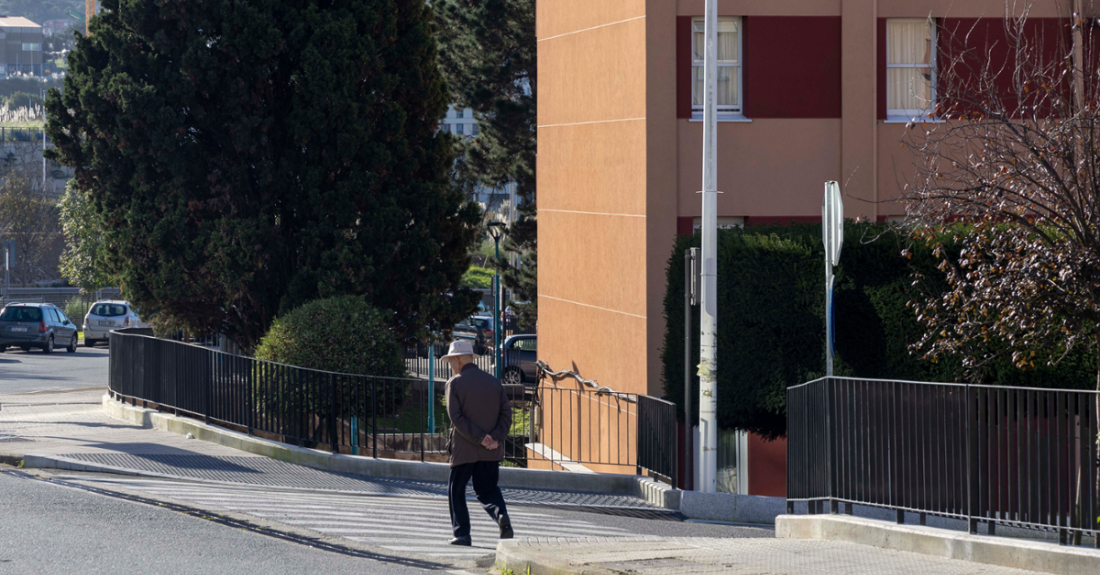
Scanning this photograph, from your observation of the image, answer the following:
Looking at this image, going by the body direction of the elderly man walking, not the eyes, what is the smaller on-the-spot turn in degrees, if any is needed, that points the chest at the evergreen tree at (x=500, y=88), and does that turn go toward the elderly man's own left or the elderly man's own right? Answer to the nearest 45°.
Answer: approximately 45° to the elderly man's own right

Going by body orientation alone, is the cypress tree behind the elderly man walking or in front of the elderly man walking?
in front

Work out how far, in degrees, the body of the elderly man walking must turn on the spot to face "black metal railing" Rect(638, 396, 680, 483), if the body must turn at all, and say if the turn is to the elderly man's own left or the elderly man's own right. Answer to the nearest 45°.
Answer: approximately 90° to the elderly man's own right

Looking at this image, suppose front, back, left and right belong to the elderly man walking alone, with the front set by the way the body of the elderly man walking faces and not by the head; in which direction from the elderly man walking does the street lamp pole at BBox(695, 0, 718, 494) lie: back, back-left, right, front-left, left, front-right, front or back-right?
right

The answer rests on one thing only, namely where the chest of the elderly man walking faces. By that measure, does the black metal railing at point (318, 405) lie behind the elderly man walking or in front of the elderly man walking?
in front

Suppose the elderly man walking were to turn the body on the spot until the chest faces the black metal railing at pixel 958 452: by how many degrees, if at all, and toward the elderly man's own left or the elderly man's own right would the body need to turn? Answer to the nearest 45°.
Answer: approximately 135° to the elderly man's own right

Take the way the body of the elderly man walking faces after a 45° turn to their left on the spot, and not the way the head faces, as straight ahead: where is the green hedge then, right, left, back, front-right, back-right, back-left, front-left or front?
back-right

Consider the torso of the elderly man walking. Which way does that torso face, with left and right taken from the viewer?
facing away from the viewer and to the left of the viewer

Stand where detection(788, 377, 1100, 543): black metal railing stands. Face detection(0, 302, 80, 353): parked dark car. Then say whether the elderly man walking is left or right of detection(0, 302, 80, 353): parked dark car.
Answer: left
